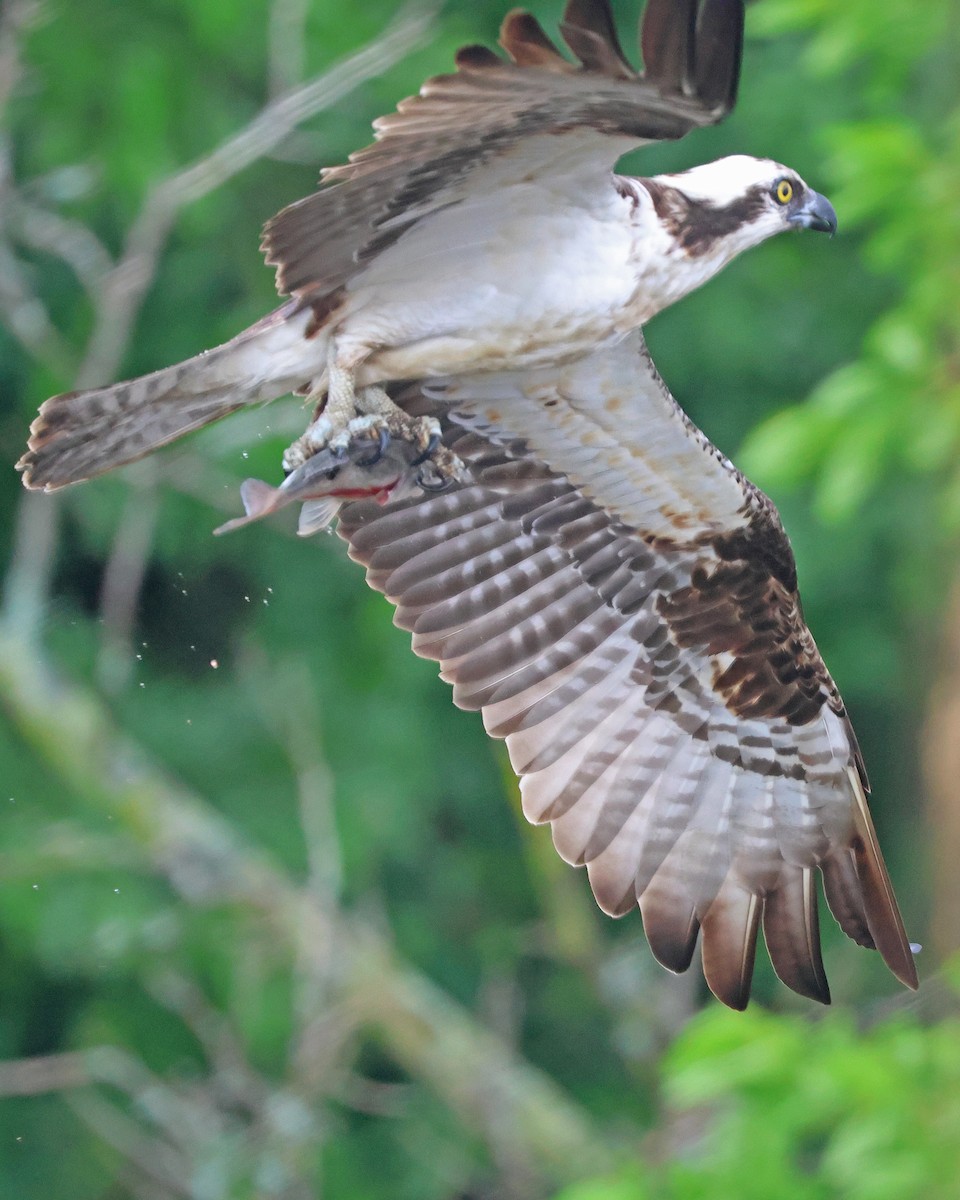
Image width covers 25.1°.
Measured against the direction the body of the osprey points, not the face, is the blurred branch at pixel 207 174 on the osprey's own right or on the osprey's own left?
on the osprey's own left

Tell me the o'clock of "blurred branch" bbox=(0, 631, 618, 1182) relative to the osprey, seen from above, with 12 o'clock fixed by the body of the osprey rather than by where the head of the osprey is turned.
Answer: The blurred branch is roughly at 8 o'clock from the osprey.

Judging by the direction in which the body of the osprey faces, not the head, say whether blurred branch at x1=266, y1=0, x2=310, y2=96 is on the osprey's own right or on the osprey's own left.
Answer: on the osprey's own left

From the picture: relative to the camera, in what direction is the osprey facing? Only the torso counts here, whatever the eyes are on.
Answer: to the viewer's right
